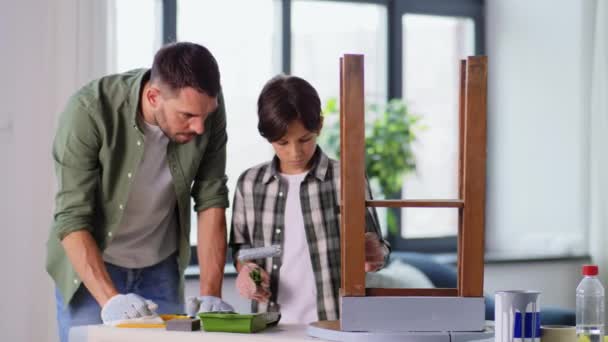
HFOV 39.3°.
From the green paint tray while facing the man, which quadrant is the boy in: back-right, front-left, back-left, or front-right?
front-right

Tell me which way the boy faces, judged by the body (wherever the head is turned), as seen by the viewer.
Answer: toward the camera

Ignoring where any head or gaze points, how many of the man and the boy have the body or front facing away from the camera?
0

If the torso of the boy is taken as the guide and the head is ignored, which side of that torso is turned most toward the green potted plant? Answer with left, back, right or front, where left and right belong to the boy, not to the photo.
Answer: back

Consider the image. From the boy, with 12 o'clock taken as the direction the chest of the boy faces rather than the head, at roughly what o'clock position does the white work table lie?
The white work table is roughly at 1 o'clock from the boy.

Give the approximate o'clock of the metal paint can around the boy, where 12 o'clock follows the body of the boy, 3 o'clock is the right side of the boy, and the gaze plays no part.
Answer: The metal paint can is roughly at 11 o'clock from the boy.

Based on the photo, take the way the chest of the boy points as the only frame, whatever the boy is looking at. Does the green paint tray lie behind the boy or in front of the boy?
in front

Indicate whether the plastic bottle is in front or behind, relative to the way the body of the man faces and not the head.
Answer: in front

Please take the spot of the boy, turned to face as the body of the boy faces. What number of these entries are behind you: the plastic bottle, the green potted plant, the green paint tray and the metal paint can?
1

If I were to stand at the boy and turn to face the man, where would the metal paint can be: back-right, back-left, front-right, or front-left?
back-left

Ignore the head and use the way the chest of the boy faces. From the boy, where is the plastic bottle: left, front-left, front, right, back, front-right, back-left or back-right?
front-left

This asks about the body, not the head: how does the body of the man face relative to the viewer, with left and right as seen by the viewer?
facing the viewer and to the right of the viewer

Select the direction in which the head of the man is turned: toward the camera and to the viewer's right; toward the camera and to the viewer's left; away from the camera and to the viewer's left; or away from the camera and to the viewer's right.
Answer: toward the camera and to the viewer's right

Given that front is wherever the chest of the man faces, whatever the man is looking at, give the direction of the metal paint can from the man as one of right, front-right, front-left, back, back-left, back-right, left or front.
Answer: front
